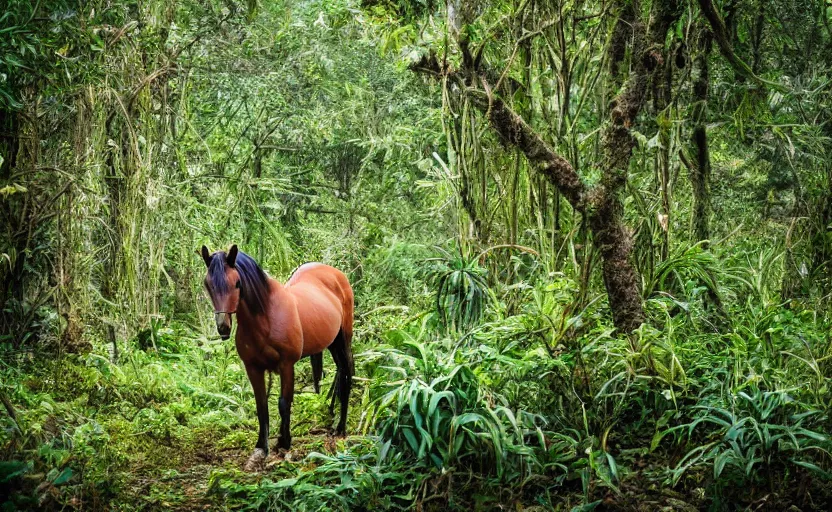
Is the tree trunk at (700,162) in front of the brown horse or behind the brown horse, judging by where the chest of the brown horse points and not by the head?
behind

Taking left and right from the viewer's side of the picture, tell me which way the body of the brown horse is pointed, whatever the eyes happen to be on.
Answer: facing the viewer and to the left of the viewer
